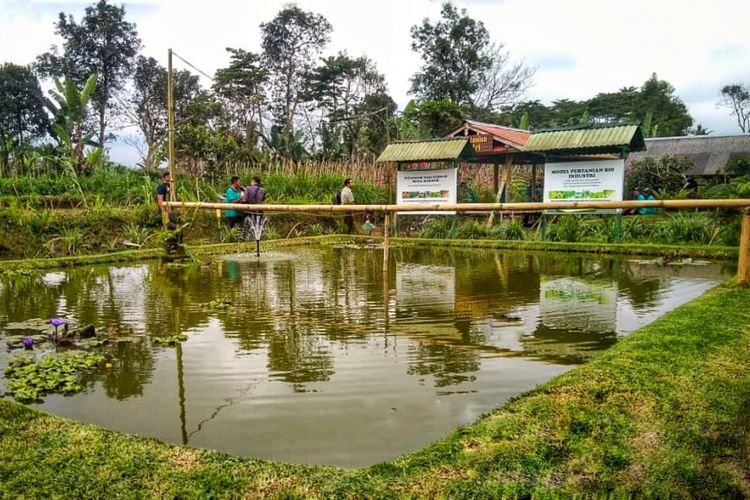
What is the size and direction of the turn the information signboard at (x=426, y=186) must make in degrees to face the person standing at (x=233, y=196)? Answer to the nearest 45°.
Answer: approximately 45° to its right

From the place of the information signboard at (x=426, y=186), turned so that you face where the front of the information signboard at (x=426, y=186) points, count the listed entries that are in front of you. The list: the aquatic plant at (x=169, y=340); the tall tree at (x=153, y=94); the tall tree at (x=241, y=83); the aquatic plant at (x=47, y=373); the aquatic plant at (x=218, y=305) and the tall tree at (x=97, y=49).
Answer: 3

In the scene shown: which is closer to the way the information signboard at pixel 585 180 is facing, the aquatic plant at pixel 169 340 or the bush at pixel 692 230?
the aquatic plant

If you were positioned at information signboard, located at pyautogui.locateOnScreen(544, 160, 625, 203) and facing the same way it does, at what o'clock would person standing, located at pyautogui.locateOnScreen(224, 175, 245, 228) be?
The person standing is roughly at 2 o'clock from the information signboard.

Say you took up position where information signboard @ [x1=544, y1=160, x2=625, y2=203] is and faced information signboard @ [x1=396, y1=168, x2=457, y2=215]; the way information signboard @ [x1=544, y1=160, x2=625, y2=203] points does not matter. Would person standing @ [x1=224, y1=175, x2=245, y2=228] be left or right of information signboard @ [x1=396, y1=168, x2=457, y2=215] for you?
left

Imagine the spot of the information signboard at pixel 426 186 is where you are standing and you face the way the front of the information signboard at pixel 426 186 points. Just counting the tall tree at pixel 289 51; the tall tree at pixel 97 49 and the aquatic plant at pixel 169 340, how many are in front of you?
1

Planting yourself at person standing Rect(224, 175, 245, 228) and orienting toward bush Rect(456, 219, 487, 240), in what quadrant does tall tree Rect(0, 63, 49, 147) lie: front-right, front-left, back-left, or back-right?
back-left

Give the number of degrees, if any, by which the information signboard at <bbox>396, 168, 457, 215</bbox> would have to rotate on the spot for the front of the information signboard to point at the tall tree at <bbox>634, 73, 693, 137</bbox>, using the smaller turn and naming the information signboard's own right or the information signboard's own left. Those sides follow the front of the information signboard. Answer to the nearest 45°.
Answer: approximately 135° to the information signboard's own left

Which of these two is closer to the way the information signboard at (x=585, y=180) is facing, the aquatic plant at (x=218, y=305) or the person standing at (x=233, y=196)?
the aquatic plant

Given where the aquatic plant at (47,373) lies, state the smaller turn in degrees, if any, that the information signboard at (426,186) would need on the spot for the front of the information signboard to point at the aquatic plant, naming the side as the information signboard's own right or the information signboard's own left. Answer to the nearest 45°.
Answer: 0° — it already faces it

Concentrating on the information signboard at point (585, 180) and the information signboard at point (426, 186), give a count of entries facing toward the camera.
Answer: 2

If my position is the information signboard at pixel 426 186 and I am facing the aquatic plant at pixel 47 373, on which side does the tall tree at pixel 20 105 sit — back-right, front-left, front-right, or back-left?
back-right

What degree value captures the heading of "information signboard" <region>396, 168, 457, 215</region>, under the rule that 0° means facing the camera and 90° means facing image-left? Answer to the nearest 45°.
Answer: approximately 0°

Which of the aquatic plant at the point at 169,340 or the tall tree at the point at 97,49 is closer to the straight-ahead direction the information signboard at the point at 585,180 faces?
the aquatic plant
